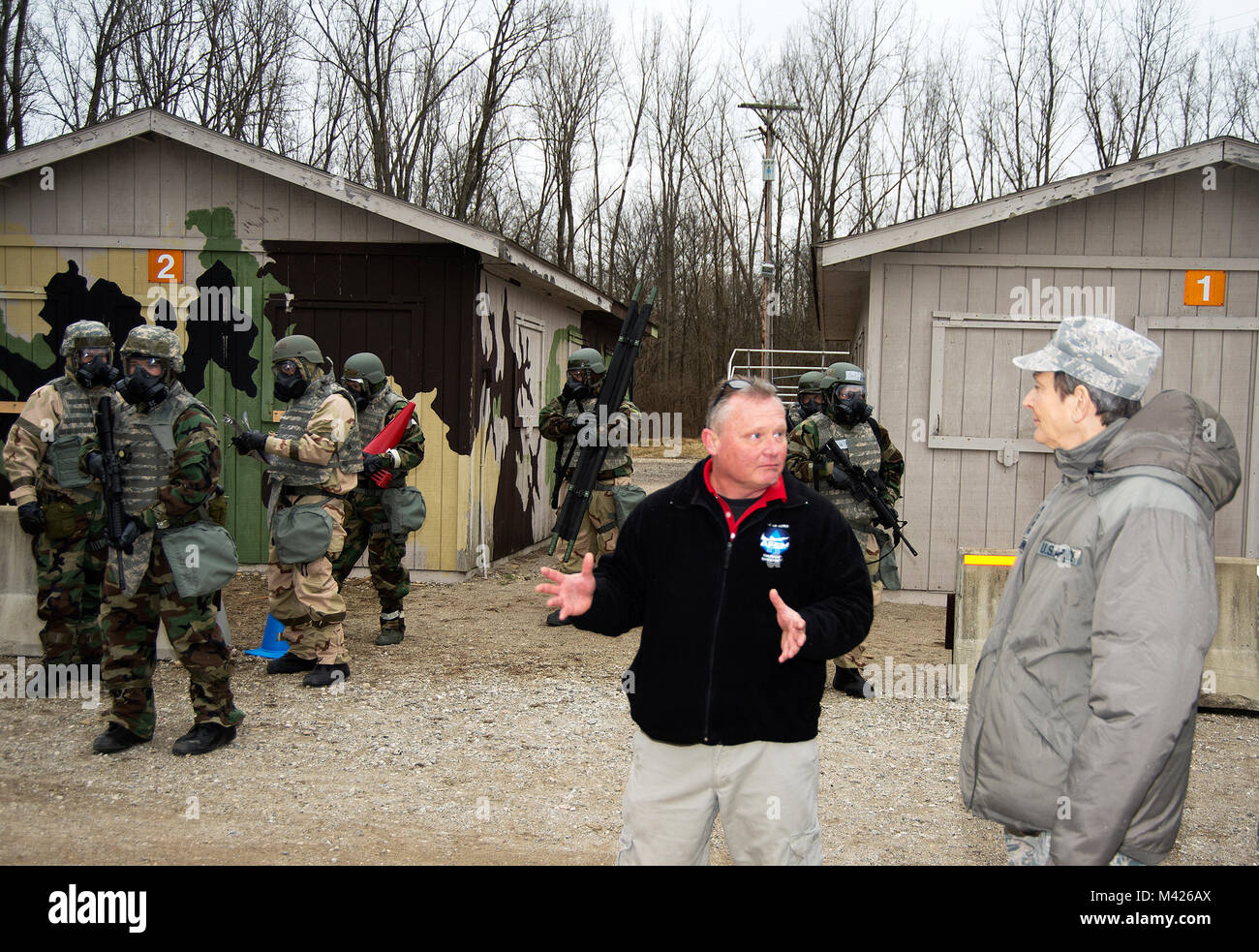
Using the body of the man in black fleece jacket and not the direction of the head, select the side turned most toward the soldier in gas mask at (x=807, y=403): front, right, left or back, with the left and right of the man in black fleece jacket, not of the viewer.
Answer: back

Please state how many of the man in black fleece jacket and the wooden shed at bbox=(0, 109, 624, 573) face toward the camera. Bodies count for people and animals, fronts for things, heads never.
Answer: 2

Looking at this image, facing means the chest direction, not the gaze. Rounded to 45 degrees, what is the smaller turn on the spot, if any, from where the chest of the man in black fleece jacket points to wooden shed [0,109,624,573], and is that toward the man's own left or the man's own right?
approximately 135° to the man's own right

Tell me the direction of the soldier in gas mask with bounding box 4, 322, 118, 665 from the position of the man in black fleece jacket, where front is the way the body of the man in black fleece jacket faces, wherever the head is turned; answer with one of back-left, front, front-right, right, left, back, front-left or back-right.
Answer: back-right

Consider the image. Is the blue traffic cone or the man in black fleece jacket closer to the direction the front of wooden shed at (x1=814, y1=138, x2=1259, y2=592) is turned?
the man in black fleece jacket

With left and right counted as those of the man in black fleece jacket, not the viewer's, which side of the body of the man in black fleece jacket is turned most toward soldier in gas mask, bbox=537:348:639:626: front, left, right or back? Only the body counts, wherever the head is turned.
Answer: back

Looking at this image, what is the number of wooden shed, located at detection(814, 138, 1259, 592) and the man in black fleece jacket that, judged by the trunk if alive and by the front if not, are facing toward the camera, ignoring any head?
2

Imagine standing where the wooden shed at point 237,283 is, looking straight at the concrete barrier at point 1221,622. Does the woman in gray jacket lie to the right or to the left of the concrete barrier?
right

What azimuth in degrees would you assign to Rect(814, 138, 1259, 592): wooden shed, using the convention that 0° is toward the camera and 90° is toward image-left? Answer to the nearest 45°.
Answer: approximately 0°

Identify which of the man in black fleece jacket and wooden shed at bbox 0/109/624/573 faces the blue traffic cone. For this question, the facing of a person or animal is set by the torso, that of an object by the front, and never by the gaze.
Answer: the wooden shed
